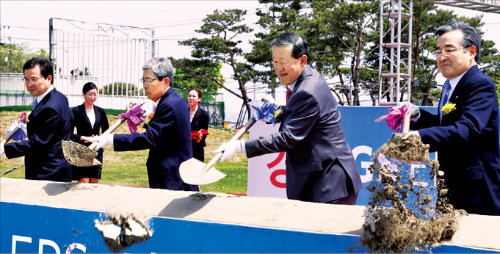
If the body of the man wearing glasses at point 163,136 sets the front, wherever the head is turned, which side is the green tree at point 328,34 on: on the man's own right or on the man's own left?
on the man's own right

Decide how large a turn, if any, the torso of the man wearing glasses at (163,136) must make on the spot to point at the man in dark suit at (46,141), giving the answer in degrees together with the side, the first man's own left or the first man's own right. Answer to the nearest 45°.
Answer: approximately 45° to the first man's own right

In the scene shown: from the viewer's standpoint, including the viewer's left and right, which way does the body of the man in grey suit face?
facing to the left of the viewer

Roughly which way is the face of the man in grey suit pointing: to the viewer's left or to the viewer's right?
to the viewer's left

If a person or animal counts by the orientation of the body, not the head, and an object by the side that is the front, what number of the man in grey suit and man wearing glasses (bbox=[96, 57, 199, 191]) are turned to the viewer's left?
2

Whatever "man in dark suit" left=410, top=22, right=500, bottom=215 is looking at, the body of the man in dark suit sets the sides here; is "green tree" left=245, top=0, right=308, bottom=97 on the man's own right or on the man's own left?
on the man's own right

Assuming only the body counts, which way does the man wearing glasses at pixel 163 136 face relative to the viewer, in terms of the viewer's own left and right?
facing to the left of the viewer
